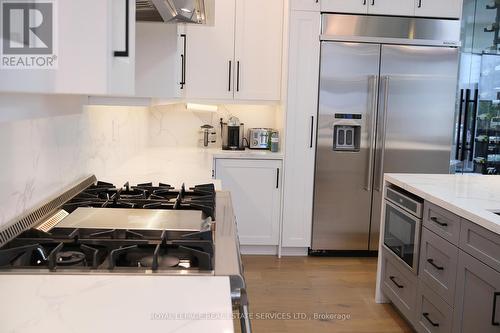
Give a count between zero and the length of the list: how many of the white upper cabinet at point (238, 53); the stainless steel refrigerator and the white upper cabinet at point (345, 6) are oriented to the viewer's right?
0

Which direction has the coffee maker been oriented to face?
toward the camera

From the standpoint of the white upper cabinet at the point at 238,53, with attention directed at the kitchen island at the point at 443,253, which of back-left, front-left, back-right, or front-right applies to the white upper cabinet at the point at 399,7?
front-left

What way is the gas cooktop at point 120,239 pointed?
to the viewer's right

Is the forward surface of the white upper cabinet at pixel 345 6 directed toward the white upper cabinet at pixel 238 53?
no

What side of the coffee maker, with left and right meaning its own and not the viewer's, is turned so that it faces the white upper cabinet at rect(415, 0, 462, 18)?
left

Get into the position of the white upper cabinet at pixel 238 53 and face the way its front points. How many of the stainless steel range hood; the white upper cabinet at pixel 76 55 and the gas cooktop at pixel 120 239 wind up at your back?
0

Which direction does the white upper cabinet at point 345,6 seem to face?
toward the camera

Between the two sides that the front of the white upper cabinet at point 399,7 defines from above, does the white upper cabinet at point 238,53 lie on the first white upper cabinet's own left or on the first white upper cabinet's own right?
on the first white upper cabinet's own right

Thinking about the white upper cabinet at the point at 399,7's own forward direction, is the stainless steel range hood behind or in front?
in front

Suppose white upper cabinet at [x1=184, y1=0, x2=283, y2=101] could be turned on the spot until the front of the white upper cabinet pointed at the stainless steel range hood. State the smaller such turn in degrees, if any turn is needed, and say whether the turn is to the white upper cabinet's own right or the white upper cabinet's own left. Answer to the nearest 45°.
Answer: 0° — it already faces it

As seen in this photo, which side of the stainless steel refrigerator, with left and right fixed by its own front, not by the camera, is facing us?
front

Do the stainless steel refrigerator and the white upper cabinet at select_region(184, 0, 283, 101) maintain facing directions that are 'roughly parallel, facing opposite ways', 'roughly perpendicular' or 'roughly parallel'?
roughly parallel

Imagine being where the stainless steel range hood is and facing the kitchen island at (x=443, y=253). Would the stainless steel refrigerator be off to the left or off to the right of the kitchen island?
left

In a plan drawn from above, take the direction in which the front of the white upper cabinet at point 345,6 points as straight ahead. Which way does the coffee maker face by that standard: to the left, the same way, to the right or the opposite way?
the same way
